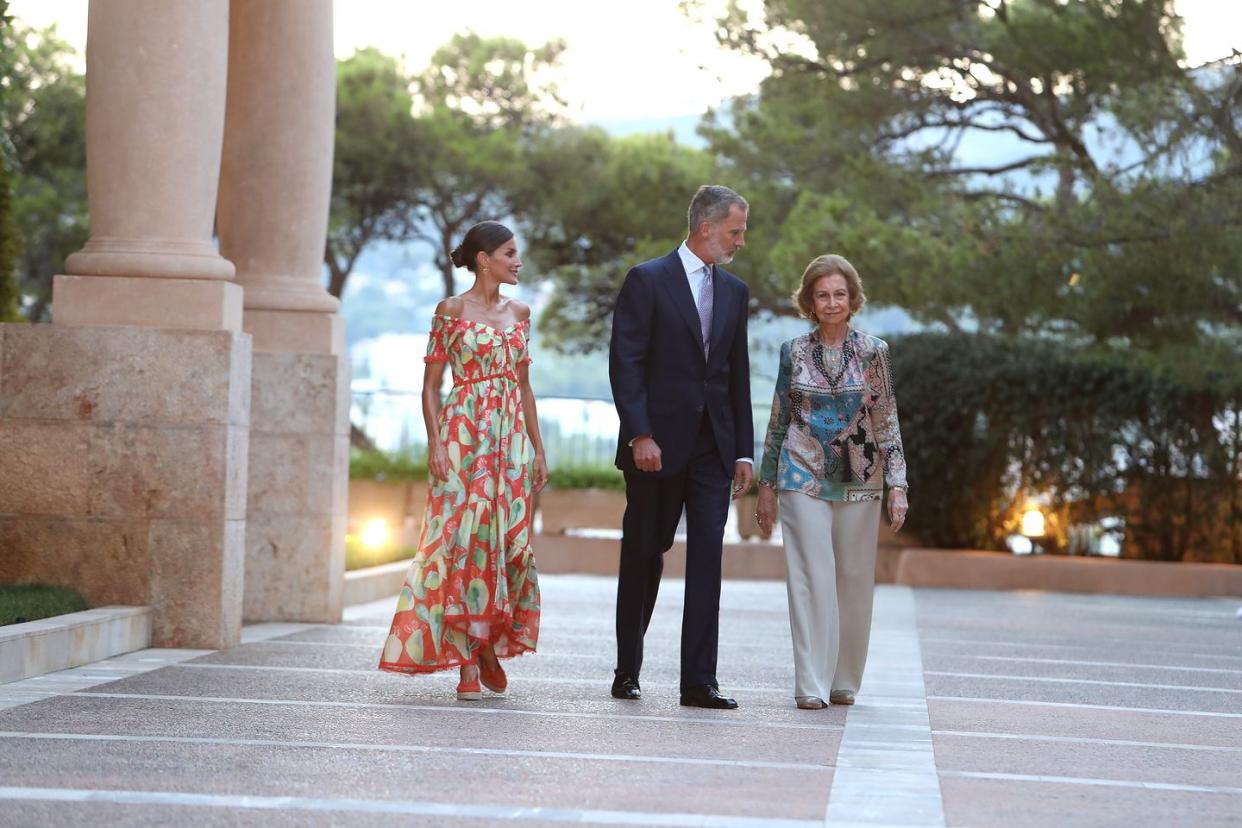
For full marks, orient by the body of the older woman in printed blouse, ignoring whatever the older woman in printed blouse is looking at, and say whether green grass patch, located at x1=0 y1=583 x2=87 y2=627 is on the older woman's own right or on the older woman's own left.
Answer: on the older woman's own right

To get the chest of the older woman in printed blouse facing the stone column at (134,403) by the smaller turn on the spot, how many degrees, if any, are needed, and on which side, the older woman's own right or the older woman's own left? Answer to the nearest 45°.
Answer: approximately 90° to the older woman's own right

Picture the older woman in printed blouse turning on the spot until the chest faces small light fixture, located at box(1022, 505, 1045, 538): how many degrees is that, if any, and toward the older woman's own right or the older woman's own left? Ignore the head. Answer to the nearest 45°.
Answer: approximately 180°

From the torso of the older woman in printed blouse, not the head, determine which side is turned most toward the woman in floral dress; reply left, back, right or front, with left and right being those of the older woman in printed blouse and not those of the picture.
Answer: right

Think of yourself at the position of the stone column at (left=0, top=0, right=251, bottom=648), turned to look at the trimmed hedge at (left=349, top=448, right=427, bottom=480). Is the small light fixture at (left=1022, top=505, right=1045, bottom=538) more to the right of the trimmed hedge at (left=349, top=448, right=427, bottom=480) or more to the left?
right

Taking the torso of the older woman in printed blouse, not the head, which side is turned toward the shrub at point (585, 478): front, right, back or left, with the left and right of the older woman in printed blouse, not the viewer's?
back

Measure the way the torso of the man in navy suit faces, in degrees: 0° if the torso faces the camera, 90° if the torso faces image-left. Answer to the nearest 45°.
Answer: approximately 315°

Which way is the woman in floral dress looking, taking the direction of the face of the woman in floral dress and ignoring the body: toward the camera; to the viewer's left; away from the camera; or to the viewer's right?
to the viewer's right

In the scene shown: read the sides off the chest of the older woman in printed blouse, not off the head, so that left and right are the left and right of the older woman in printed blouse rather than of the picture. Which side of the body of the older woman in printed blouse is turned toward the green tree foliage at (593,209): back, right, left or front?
back

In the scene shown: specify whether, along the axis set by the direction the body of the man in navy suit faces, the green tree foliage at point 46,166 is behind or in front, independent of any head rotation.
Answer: behind
